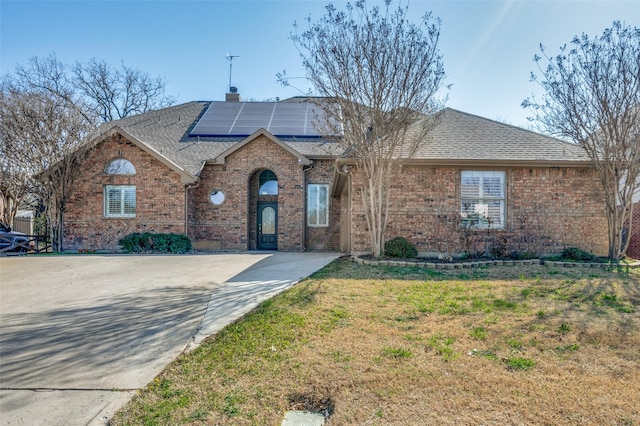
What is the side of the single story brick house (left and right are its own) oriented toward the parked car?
right

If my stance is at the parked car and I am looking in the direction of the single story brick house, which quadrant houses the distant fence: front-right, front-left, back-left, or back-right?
back-left

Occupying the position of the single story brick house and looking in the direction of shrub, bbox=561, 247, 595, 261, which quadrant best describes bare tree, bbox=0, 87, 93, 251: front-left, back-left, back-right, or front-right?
back-right

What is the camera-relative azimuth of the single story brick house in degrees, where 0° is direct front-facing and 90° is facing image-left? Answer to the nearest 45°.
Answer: approximately 0°

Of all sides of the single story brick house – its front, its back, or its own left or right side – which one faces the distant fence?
right

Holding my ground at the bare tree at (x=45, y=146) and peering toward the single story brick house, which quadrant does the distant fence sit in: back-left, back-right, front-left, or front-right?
back-left

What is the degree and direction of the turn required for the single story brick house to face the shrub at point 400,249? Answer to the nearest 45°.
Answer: approximately 45° to its left

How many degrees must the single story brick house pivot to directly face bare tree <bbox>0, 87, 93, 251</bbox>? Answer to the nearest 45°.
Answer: approximately 90° to its right
